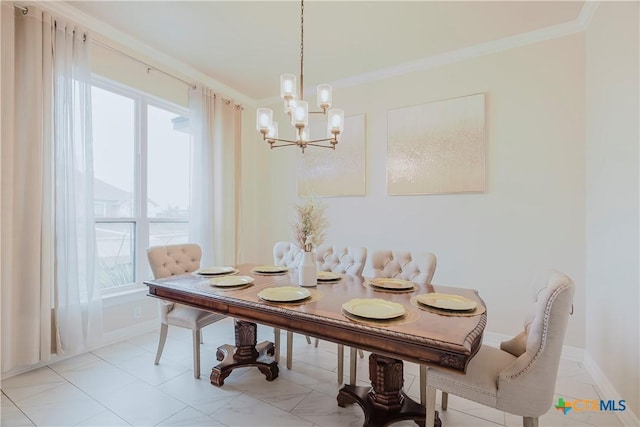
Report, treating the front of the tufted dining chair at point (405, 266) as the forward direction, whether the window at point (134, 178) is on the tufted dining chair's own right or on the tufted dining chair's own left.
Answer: on the tufted dining chair's own right

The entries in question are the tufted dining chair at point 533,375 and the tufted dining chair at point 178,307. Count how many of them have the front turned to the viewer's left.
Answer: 1

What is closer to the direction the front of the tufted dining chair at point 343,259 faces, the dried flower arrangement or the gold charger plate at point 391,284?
the dried flower arrangement

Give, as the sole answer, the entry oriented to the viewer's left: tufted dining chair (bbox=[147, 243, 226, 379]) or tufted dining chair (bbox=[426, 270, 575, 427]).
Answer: tufted dining chair (bbox=[426, 270, 575, 427])

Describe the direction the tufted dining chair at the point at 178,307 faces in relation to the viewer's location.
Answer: facing the viewer and to the right of the viewer

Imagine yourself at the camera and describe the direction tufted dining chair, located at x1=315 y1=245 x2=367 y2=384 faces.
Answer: facing the viewer and to the left of the viewer

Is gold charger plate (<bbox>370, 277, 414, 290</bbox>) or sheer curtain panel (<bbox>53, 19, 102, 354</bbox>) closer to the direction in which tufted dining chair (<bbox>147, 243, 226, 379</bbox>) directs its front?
the gold charger plate

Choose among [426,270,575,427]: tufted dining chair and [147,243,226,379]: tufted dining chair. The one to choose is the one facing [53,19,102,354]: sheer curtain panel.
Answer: [426,270,575,427]: tufted dining chair

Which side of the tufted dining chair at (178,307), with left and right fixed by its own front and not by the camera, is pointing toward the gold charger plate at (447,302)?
front

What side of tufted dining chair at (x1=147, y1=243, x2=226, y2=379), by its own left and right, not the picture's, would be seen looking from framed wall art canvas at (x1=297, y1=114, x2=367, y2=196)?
left

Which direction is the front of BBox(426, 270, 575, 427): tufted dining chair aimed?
to the viewer's left

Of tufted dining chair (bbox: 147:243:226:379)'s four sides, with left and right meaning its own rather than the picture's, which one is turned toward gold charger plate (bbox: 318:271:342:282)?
front
